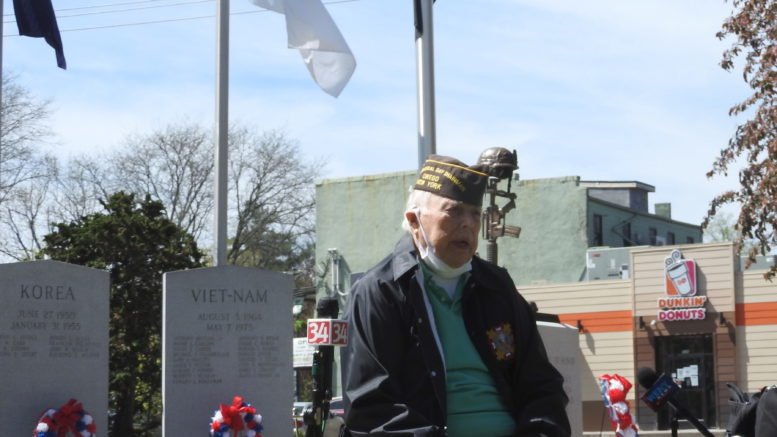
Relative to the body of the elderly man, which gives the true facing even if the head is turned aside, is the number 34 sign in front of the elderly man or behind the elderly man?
behind

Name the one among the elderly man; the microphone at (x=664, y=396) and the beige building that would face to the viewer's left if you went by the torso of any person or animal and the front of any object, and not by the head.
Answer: the microphone

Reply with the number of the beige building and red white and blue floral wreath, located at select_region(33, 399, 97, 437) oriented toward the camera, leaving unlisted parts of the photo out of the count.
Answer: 2

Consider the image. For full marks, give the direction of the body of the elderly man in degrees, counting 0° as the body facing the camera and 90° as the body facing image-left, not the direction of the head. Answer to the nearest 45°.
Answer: approximately 315°

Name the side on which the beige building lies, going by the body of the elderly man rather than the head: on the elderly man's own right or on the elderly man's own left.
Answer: on the elderly man's own left

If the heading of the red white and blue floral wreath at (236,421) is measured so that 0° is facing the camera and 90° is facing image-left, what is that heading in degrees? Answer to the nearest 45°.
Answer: approximately 0°

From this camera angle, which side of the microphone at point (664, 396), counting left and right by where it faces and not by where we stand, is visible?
left

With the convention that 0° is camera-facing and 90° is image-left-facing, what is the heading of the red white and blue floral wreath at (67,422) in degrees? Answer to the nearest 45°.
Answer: approximately 0°
